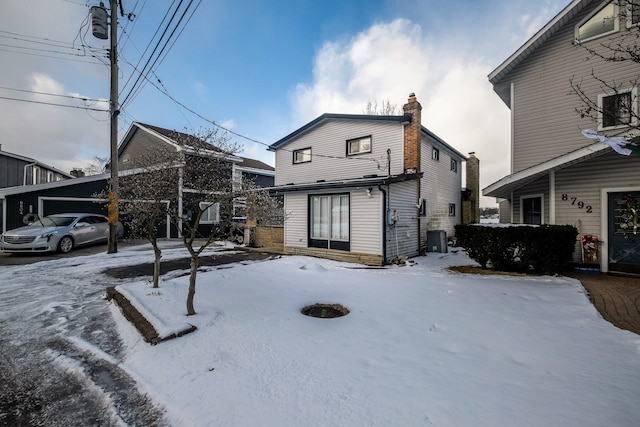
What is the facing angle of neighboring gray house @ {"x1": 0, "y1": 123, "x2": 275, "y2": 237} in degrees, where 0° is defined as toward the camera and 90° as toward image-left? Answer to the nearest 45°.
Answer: approximately 45°

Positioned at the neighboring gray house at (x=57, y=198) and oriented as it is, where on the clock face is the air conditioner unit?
The air conditioner unit is roughly at 9 o'clock from the neighboring gray house.

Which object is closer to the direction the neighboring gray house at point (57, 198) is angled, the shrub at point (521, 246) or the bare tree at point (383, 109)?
the shrub

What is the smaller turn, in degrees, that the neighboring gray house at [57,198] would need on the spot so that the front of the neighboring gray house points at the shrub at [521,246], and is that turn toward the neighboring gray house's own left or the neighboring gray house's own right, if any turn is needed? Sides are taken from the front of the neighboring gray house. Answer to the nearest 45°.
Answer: approximately 90° to the neighboring gray house's own left

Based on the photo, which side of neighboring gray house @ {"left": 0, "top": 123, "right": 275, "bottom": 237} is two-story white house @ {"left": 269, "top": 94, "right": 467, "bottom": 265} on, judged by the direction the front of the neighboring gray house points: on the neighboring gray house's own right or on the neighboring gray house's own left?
on the neighboring gray house's own left

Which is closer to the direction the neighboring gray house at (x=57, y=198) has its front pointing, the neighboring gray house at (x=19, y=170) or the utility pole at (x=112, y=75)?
the utility pole

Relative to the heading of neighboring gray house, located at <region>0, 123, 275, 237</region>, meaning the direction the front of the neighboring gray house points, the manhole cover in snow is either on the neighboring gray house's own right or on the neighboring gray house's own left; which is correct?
on the neighboring gray house's own left

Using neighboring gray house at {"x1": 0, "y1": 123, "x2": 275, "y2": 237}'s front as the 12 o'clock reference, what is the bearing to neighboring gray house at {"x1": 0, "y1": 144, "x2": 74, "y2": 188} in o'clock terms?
neighboring gray house at {"x1": 0, "y1": 144, "x2": 74, "y2": 188} is roughly at 4 o'clock from neighboring gray house at {"x1": 0, "y1": 123, "x2": 275, "y2": 237}.

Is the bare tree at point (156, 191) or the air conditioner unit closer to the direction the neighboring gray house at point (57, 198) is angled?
the bare tree

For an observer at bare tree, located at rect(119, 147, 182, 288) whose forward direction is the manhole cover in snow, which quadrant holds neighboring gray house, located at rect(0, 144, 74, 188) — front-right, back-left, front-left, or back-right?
back-left

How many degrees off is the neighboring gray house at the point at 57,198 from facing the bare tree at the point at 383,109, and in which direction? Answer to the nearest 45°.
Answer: approximately 135° to its left

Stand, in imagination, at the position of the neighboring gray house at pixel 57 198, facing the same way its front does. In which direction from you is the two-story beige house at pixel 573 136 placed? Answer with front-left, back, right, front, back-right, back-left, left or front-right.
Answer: left
